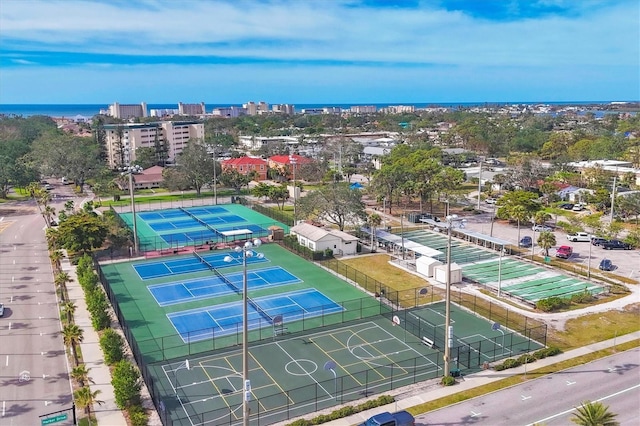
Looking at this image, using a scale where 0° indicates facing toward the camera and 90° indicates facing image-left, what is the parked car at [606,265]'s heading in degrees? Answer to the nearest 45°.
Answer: approximately 45°

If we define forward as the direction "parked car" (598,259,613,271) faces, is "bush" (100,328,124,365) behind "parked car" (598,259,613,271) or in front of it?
in front

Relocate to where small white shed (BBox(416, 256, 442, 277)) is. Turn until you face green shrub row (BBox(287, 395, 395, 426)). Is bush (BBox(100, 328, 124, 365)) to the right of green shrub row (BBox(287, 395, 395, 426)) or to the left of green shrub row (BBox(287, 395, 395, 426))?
right

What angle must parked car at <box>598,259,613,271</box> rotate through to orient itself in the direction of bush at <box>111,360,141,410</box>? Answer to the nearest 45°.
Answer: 0° — it already faces it

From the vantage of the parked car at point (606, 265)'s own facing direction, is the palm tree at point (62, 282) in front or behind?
in front
